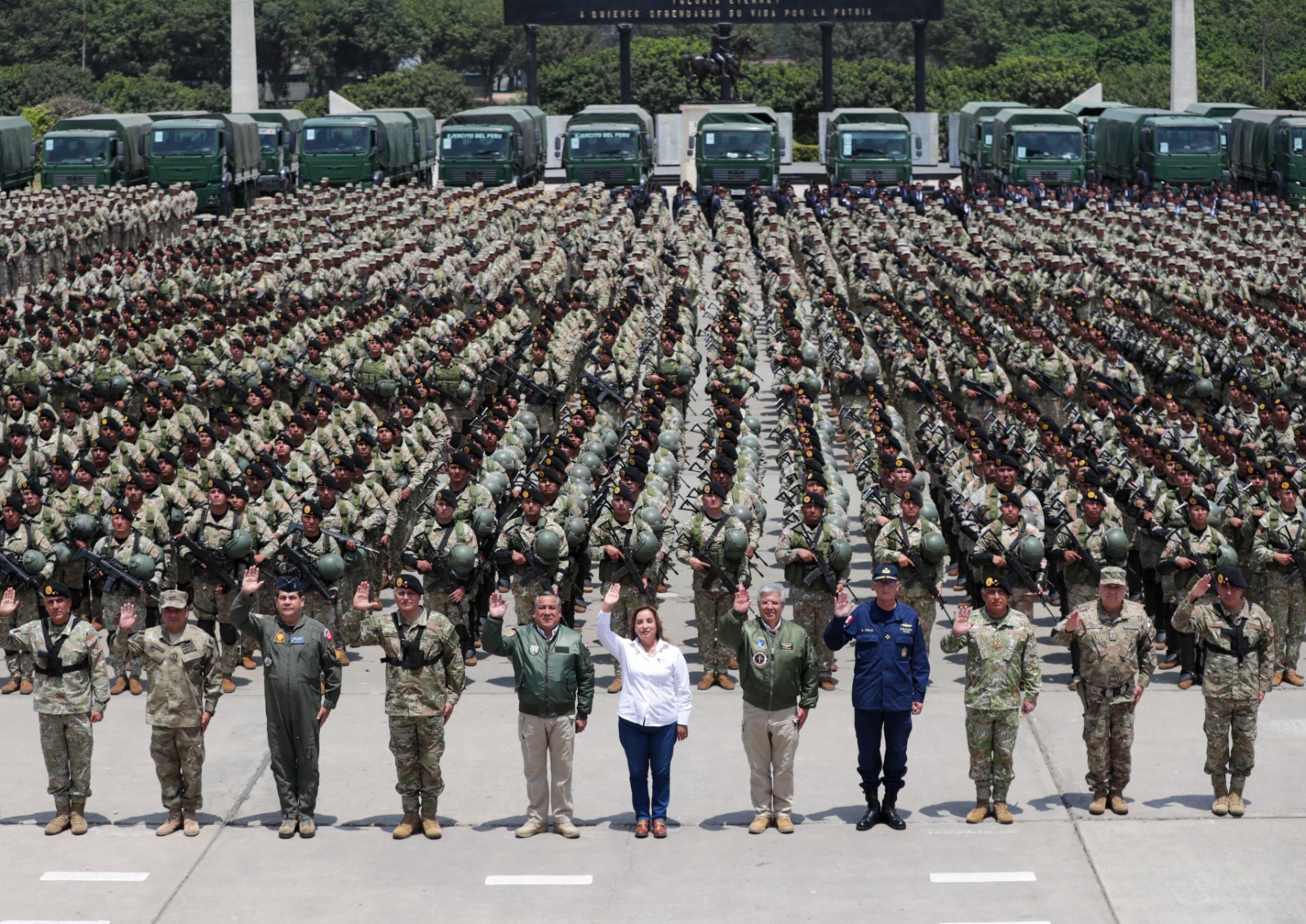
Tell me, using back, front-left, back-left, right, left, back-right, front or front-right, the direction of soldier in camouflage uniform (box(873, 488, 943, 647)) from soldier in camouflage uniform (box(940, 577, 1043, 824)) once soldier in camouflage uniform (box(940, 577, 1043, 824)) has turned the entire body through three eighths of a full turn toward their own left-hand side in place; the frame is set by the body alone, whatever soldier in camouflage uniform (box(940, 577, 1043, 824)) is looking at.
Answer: front-left

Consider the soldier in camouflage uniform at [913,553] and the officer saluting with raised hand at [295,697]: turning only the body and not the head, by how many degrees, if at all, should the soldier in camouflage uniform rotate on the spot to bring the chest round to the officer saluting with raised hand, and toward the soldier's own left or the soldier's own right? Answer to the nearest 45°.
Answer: approximately 45° to the soldier's own right

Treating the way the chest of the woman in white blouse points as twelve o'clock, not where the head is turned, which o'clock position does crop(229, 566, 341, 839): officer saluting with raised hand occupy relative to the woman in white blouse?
The officer saluting with raised hand is roughly at 3 o'clock from the woman in white blouse.

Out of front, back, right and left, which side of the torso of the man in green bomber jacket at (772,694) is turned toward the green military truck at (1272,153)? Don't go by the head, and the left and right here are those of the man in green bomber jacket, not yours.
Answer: back

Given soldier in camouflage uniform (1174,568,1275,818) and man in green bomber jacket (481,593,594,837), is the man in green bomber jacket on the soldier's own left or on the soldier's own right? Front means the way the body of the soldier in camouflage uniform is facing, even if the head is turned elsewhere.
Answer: on the soldier's own right

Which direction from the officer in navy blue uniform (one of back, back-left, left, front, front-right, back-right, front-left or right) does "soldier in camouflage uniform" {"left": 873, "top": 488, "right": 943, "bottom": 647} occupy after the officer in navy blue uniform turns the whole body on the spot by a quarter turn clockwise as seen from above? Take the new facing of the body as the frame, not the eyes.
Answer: right

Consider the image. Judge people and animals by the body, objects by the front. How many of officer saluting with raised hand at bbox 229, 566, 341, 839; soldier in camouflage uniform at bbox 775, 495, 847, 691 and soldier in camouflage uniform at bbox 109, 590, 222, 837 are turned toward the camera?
3

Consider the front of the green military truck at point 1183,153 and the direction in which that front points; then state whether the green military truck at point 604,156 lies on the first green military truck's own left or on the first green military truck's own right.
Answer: on the first green military truck's own right

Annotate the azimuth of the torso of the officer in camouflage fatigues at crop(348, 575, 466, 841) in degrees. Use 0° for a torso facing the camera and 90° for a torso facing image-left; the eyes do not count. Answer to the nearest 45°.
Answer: approximately 0°

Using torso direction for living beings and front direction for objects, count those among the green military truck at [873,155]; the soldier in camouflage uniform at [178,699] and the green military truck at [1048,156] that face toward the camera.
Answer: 3

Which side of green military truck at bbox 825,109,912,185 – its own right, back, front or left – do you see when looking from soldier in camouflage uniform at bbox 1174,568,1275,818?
front

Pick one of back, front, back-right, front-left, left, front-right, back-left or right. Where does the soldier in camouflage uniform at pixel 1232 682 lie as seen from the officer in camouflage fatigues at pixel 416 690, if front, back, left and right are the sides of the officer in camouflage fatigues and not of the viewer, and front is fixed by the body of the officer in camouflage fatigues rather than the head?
left

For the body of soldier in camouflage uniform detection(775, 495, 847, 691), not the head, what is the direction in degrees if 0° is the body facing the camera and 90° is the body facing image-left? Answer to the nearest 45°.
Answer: approximately 0°
